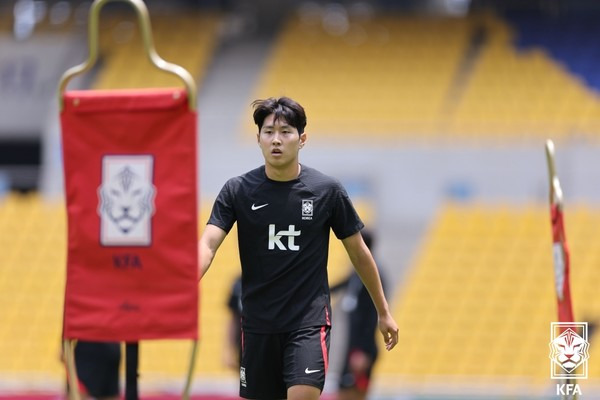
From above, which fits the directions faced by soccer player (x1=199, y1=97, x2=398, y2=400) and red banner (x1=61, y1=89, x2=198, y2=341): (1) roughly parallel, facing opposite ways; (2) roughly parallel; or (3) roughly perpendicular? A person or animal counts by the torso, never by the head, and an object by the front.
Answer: roughly parallel

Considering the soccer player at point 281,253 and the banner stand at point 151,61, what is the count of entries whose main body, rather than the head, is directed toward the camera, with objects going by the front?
2

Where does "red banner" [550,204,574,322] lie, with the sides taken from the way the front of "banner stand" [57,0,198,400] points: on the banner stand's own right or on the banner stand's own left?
on the banner stand's own left

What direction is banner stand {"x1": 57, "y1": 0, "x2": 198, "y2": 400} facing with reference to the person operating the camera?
facing the viewer

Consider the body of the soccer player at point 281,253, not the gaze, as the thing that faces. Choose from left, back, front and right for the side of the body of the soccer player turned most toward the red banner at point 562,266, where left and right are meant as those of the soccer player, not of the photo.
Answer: left

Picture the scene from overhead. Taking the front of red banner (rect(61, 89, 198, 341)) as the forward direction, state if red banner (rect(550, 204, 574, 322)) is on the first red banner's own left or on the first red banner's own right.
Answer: on the first red banner's own left

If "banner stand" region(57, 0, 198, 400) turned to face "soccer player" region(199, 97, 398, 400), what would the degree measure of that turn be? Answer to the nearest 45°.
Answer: approximately 135° to its left

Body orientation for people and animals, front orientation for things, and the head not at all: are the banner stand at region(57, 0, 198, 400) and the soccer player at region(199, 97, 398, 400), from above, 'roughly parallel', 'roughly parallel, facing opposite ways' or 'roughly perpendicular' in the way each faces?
roughly parallel

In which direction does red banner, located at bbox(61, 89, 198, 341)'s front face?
toward the camera
